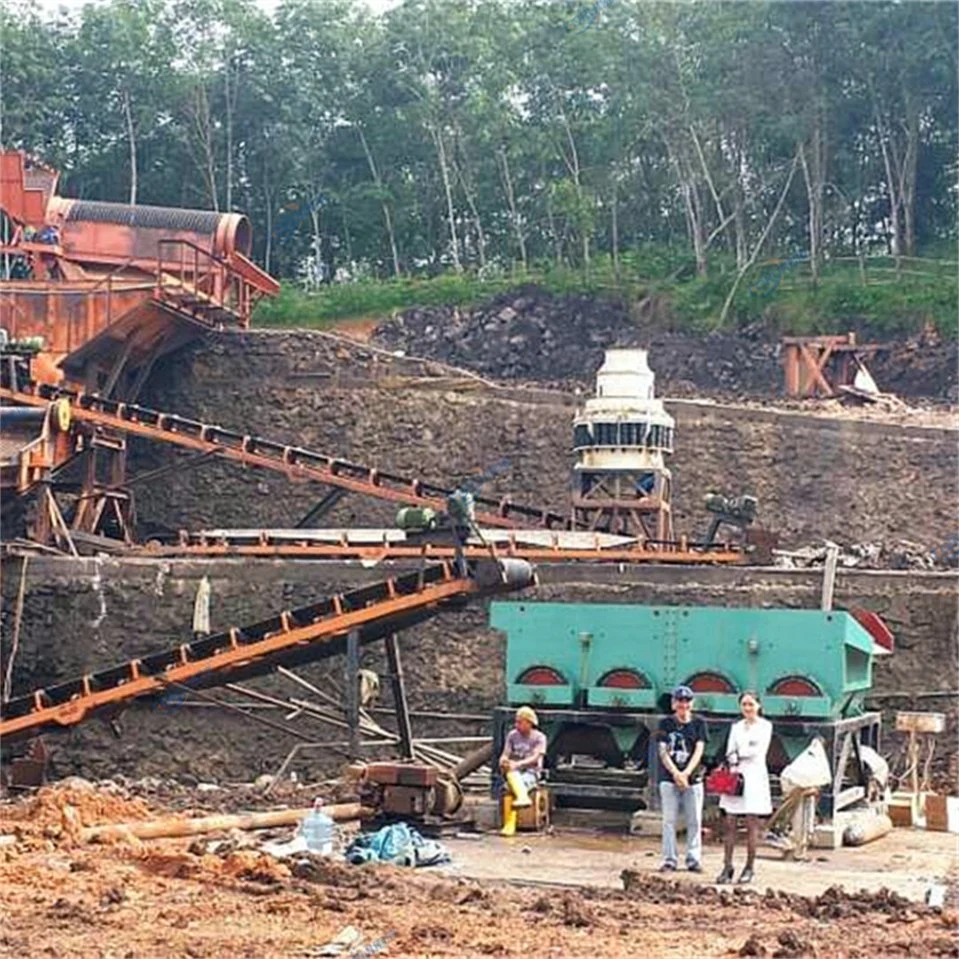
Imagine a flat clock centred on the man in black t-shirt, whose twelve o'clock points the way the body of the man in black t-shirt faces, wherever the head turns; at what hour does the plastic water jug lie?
The plastic water jug is roughly at 3 o'clock from the man in black t-shirt.

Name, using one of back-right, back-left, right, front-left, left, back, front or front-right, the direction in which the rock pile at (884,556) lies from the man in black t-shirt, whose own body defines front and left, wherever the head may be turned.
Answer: back

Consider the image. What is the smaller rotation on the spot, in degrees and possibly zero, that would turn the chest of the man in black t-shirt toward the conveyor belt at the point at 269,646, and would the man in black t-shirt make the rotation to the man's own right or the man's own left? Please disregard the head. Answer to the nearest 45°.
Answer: approximately 135° to the man's own right

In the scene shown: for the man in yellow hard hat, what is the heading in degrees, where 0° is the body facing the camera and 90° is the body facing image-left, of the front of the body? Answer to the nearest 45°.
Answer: approximately 45°

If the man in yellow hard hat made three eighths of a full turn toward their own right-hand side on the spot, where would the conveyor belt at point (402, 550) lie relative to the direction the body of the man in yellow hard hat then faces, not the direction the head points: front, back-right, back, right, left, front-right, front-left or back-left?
front

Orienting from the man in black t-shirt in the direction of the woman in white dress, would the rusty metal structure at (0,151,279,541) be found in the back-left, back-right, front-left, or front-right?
back-left

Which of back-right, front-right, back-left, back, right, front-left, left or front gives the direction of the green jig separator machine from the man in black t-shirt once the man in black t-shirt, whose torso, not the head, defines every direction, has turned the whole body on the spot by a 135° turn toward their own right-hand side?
front-right

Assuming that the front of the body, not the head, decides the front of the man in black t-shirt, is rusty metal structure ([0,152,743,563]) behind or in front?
behind

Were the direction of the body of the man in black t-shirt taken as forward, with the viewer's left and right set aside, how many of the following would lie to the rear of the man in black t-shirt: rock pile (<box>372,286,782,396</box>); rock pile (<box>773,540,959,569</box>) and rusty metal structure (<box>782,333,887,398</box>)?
3

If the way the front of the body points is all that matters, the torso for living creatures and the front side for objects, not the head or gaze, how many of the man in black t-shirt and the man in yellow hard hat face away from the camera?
0

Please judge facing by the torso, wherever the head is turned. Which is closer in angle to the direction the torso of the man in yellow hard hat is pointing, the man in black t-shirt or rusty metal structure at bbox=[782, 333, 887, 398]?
the man in black t-shirt

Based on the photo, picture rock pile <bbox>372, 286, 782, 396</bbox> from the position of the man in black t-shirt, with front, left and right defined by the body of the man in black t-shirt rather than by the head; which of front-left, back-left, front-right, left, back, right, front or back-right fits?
back
